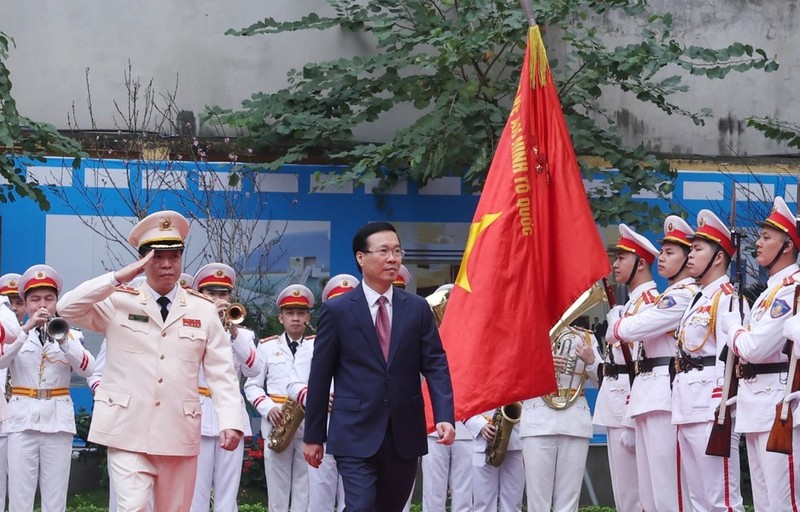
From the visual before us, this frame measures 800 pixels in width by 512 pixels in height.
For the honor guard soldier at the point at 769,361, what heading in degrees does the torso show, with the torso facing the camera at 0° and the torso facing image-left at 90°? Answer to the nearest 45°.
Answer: approximately 90°

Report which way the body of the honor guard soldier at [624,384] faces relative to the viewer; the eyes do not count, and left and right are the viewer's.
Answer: facing to the left of the viewer

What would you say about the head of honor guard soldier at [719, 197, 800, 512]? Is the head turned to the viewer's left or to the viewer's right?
to the viewer's left

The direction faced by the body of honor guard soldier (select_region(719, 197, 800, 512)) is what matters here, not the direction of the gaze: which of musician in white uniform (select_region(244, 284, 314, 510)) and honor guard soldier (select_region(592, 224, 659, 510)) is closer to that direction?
the musician in white uniform

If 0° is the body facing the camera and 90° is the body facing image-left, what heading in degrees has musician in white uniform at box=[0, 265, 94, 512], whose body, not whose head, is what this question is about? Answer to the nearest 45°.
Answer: approximately 0°

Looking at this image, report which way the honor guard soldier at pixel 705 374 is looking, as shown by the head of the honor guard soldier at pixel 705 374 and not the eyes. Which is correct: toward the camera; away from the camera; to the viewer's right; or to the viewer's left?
to the viewer's left

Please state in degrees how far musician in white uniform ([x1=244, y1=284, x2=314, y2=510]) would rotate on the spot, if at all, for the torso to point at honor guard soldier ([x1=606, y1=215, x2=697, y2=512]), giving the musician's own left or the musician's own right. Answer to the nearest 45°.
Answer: approximately 45° to the musician's own left
